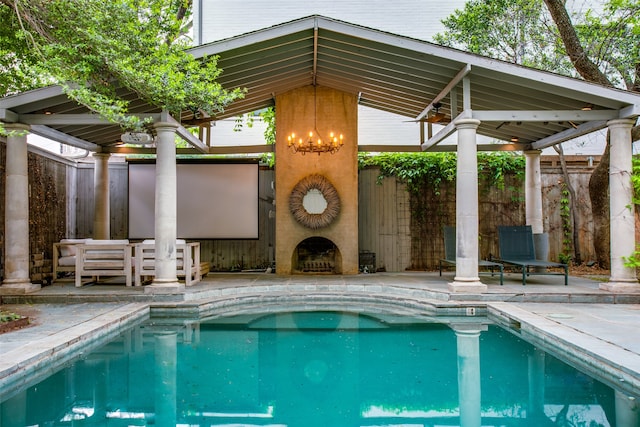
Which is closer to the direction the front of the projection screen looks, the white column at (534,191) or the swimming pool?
the swimming pool

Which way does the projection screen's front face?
toward the camera

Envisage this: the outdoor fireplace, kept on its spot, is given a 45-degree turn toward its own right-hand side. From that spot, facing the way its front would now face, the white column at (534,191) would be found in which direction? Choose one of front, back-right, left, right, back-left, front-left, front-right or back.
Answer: back-left

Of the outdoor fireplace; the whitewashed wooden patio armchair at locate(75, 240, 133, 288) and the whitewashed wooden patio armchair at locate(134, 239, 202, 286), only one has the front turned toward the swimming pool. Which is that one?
the outdoor fireplace

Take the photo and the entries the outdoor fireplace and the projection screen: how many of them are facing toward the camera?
2

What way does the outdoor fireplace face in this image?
toward the camera

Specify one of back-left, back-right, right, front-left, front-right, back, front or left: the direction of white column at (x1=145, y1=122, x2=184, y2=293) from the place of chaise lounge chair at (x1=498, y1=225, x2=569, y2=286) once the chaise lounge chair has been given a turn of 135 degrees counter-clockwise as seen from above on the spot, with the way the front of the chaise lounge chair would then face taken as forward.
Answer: back-left
